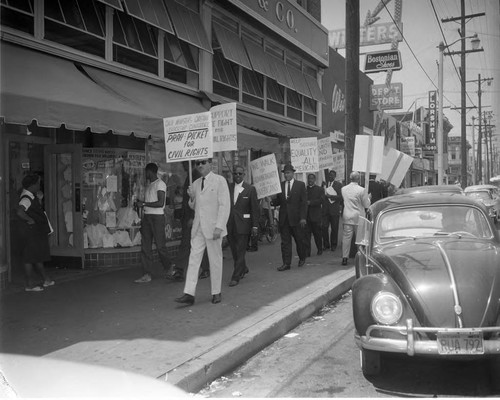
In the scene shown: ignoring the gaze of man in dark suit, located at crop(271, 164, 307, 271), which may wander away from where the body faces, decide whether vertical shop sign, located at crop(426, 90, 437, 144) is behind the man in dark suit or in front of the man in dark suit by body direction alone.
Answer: behind

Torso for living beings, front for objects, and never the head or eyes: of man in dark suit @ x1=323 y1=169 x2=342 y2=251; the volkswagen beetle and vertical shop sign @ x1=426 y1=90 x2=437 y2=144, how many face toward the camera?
3

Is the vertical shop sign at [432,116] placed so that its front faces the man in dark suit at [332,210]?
yes

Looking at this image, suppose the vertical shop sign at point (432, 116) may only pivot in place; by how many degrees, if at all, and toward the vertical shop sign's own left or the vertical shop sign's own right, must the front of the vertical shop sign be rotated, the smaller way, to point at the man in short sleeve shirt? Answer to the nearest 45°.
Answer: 0° — it already faces them

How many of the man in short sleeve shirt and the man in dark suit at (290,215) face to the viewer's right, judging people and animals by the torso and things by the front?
0

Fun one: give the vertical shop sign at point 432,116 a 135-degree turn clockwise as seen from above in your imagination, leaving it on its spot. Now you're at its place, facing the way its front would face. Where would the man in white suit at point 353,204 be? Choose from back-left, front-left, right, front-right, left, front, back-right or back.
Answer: back-left

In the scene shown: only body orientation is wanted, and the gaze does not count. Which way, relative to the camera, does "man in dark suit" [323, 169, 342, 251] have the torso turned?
toward the camera

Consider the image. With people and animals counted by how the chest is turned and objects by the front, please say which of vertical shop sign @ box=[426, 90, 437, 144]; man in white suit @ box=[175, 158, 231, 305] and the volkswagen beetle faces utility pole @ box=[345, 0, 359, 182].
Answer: the vertical shop sign

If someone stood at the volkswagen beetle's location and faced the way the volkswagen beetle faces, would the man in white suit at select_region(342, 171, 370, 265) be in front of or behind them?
behind

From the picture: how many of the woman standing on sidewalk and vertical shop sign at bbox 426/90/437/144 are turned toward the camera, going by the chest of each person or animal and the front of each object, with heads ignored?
1

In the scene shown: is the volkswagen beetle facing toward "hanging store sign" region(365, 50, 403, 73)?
no

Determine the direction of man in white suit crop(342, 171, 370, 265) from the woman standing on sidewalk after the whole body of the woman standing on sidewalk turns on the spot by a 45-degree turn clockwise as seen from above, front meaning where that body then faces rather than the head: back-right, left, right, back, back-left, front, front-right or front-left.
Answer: front-left

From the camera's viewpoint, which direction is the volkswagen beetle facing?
toward the camera

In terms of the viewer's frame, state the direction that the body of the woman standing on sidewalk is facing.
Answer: to the viewer's right

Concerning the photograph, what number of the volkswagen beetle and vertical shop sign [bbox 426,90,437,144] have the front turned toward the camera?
2

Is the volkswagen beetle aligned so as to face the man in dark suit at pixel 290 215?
no

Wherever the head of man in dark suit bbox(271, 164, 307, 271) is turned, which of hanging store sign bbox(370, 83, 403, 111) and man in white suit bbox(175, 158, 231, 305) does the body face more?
the man in white suit

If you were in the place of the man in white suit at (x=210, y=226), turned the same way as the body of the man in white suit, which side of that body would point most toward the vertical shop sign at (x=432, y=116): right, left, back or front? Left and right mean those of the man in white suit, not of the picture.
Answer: back

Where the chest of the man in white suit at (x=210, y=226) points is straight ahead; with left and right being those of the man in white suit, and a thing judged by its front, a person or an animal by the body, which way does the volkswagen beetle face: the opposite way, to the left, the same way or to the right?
the same way

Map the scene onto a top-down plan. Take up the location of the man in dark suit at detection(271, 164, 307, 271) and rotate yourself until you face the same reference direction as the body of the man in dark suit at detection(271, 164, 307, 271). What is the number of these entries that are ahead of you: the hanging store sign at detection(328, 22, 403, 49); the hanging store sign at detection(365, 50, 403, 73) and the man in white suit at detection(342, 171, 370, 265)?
0
